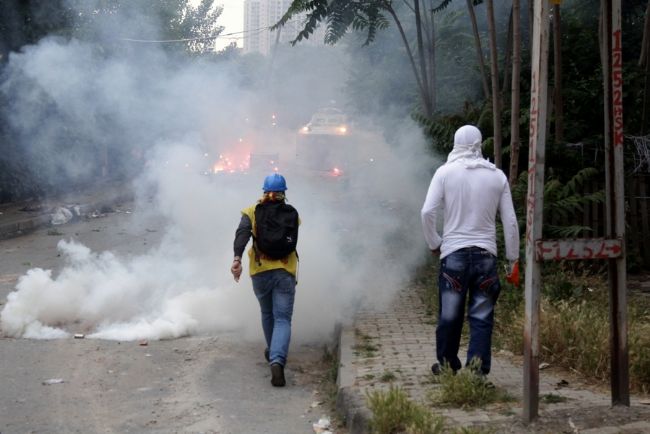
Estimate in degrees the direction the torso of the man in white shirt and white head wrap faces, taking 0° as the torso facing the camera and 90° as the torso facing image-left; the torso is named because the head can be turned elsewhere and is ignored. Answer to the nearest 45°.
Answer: approximately 180°

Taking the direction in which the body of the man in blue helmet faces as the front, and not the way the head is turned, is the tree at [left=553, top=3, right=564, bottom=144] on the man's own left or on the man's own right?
on the man's own right

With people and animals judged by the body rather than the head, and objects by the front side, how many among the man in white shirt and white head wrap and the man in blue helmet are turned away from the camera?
2

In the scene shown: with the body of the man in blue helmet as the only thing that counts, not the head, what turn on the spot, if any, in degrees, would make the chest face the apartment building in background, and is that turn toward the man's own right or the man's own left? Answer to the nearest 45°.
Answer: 0° — they already face it

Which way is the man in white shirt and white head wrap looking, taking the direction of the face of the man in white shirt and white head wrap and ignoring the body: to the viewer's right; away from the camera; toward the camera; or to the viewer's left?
away from the camera

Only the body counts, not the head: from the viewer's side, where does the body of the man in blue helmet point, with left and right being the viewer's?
facing away from the viewer

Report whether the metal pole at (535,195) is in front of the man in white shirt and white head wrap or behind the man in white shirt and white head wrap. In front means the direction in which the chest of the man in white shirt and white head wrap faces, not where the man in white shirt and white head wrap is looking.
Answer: behind
